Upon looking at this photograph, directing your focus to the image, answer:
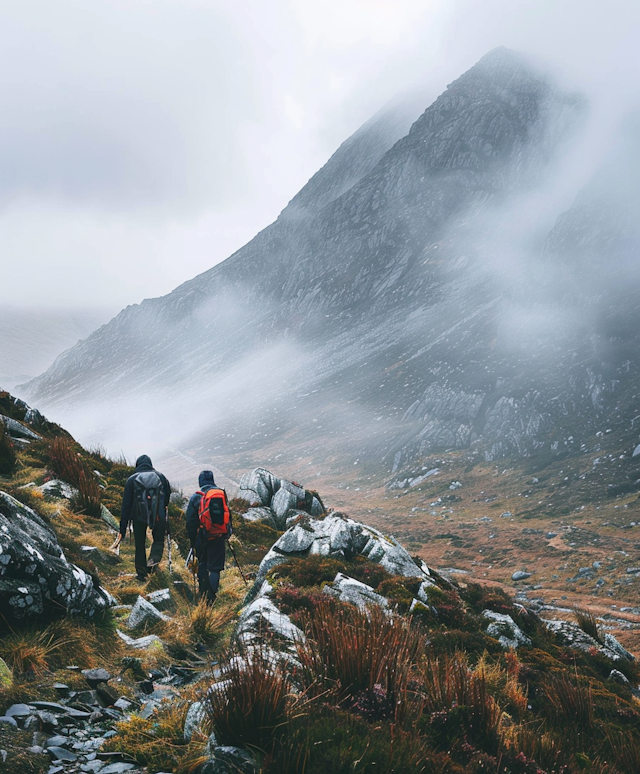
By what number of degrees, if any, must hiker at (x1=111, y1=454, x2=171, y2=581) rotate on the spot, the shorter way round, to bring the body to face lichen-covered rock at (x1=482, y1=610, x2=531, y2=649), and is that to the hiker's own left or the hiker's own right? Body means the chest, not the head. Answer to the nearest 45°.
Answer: approximately 90° to the hiker's own right

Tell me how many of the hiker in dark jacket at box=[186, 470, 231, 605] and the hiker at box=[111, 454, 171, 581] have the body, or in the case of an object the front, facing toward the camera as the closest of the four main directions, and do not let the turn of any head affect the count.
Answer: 0

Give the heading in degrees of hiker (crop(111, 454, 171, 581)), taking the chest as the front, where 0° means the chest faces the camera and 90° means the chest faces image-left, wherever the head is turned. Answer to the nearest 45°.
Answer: approximately 180°

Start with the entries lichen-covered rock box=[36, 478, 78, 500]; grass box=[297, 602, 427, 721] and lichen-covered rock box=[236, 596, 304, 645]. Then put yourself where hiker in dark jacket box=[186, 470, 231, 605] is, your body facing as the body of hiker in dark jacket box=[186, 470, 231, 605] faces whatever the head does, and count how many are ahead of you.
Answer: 1

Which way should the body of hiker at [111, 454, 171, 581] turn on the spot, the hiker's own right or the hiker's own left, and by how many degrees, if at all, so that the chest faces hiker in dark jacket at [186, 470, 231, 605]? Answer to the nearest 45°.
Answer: approximately 135° to the hiker's own right

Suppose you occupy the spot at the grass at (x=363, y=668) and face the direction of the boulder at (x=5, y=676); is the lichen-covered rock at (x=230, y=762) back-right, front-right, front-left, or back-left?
front-left

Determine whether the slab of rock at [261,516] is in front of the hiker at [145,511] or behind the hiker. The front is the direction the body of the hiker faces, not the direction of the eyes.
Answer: in front

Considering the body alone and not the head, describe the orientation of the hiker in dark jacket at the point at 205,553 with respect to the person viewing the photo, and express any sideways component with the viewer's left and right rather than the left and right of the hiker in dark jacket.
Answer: facing away from the viewer and to the left of the viewer

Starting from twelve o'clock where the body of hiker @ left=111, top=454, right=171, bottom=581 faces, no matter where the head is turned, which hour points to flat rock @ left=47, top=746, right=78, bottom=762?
The flat rock is roughly at 6 o'clock from the hiker.

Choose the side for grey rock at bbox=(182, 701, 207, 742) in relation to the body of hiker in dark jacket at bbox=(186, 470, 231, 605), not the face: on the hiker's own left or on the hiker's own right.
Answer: on the hiker's own left

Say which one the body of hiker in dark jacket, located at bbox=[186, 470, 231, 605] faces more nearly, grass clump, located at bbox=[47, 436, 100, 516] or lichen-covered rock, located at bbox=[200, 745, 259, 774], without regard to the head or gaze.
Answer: the grass clump

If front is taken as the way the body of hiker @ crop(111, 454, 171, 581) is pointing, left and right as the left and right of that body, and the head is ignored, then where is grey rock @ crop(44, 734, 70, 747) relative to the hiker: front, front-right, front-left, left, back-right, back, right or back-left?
back
